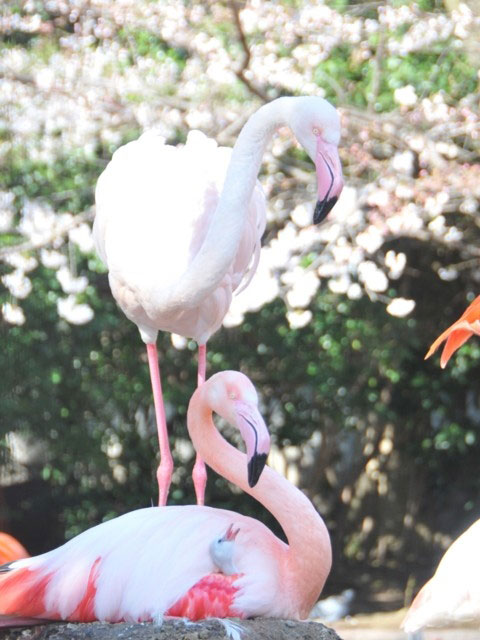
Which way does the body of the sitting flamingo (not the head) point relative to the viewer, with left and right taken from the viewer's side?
facing to the right of the viewer

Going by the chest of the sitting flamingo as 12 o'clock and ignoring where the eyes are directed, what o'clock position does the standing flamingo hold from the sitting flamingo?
The standing flamingo is roughly at 9 o'clock from the sitting flamingo.
